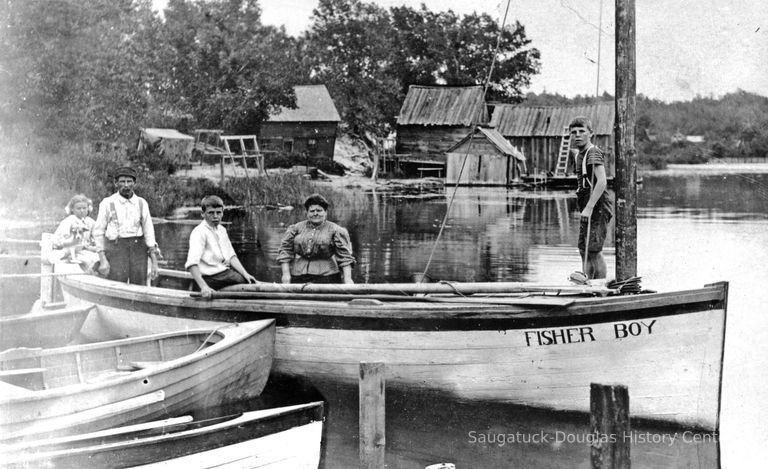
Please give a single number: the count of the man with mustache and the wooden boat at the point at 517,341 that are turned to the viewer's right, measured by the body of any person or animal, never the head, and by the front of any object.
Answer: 1

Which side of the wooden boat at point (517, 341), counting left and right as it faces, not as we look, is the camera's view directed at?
right

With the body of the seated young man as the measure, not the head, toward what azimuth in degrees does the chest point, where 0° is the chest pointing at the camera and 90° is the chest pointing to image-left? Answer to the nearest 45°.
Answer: approximately 315°

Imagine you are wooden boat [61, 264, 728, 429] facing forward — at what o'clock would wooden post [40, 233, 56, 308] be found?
The wooden post is roughly at 7 o'clock from the wooden boat.

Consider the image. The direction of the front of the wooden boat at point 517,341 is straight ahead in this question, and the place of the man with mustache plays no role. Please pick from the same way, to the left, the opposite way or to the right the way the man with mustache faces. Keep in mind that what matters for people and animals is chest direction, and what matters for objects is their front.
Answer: to the right

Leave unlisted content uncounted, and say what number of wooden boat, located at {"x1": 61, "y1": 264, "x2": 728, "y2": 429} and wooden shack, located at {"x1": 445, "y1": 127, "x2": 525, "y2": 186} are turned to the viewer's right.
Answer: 1

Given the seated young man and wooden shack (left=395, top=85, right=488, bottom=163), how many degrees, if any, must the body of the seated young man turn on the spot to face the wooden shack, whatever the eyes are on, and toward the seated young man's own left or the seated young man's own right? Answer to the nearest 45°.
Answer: approximately 135° to the seated young man's own left

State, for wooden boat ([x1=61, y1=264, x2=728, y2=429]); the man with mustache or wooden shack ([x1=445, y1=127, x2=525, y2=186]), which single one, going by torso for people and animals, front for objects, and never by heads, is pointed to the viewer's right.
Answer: the wooden boat
